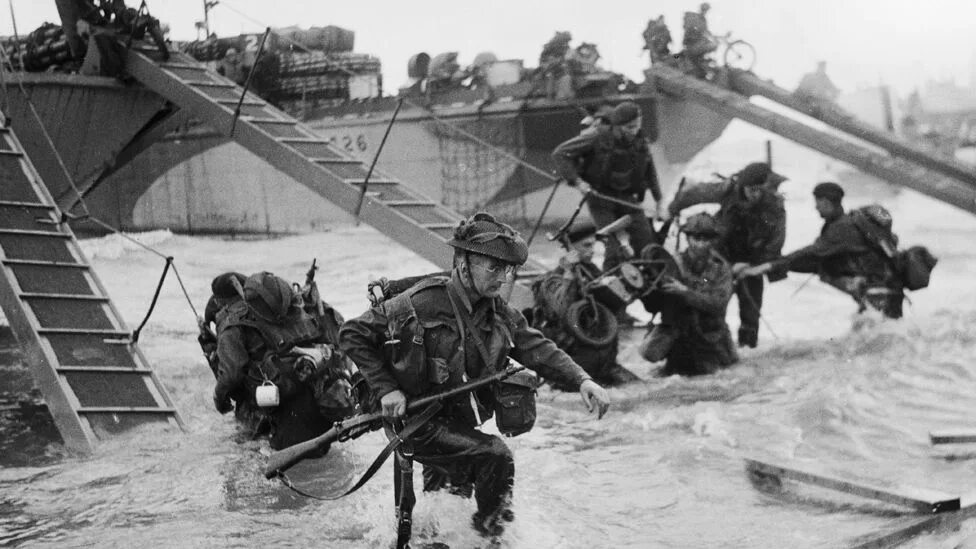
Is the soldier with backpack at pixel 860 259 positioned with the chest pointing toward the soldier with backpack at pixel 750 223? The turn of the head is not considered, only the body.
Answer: yes

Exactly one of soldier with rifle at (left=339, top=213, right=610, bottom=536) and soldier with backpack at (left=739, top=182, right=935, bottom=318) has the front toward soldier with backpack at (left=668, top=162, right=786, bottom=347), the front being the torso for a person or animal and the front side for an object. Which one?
soldier with backpack at (left=739, top=182, right=935, bottom=318)

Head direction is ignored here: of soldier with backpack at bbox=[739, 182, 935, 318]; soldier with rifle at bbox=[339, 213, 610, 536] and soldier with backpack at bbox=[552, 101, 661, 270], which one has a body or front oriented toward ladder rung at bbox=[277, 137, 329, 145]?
soldier with backpack at bbox=[739, 182, 935, 318]

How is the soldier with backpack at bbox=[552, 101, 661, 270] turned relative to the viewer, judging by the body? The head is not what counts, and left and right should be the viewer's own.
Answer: facing the viewer and to the right of the viewer

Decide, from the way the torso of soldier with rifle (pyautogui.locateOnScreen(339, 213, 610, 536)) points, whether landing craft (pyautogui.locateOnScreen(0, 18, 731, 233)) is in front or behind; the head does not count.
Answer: behind

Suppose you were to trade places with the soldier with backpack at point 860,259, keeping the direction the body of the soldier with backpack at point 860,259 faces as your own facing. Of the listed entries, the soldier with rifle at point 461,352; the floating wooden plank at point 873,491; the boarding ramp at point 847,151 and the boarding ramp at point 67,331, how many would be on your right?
1

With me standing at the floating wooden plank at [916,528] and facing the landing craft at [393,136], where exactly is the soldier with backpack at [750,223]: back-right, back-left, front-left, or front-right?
front-right

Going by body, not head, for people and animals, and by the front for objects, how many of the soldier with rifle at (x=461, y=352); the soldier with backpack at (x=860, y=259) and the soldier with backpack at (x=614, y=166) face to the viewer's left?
1

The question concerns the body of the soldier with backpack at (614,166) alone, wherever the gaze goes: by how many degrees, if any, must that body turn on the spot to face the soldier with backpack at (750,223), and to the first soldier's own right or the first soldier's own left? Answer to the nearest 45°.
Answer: approximately 45° to the first soldier's own left

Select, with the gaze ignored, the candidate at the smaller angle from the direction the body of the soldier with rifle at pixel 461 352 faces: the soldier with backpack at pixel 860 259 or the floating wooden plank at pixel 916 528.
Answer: the floating wooden plank

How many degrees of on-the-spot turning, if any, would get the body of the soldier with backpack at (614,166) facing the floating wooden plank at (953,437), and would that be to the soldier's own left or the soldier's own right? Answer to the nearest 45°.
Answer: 0° — they already face it

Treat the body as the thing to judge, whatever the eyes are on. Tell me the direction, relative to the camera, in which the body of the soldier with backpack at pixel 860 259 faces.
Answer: to the viewer's left

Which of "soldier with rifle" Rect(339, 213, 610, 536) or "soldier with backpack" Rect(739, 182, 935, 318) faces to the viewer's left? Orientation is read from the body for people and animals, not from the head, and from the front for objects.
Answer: the soldier with backpack

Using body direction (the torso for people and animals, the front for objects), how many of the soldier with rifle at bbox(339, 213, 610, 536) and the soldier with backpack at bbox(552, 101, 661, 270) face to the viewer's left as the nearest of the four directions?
0

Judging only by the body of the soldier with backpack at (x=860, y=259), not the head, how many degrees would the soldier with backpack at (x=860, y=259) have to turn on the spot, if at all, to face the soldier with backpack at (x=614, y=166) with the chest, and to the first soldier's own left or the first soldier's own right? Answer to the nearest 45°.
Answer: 0° — they already face them

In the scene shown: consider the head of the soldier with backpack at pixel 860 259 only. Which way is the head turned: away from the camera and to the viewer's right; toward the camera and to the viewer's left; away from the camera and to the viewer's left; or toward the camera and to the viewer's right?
toward the camera and to the viewer's left

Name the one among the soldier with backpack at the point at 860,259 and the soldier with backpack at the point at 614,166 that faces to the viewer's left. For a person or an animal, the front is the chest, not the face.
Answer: the soldier with backpack at the point at 860,259

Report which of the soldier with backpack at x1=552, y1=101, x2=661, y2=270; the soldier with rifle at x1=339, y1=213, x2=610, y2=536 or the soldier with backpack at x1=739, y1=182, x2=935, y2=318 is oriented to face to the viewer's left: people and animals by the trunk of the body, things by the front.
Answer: the soldier with backpack at x1=739, y1=182, x2=935, y2=318
